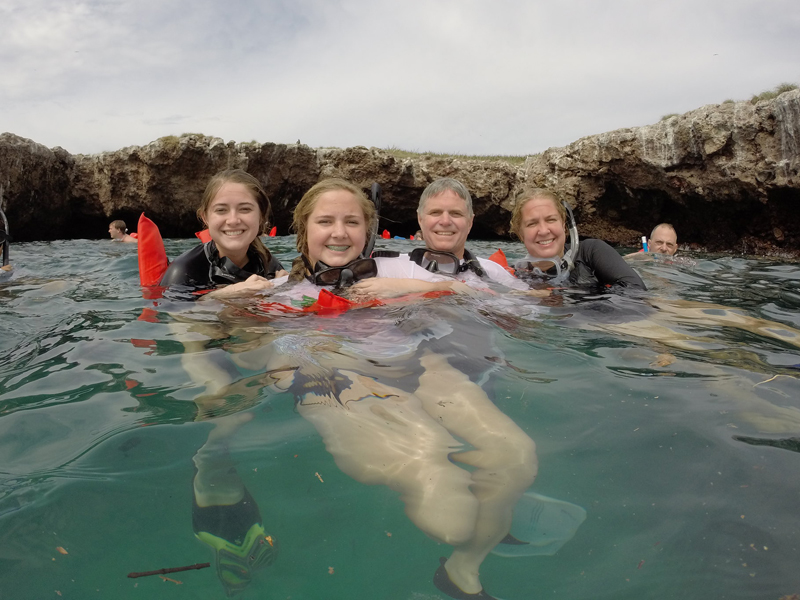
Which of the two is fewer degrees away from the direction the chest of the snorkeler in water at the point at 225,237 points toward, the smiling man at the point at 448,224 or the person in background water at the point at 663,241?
the smiling man

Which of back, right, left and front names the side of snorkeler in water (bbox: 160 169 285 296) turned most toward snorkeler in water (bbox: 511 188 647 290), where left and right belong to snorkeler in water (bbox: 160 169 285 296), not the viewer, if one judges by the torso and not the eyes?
left

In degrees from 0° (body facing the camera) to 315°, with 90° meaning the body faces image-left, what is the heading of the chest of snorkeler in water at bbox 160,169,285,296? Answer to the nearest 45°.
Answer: approximately 0°

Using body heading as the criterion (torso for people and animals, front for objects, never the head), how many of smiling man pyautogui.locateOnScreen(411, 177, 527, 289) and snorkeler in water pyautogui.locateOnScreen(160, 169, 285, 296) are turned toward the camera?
2

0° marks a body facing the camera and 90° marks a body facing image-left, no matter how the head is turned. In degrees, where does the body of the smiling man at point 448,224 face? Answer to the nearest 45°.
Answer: approximately 0°

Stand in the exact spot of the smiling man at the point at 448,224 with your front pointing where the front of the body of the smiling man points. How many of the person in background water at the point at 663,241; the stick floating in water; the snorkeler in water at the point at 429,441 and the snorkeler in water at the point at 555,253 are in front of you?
2

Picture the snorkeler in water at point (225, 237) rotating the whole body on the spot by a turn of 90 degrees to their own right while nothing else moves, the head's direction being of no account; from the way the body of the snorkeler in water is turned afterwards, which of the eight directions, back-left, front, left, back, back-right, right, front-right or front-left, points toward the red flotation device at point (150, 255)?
front-right

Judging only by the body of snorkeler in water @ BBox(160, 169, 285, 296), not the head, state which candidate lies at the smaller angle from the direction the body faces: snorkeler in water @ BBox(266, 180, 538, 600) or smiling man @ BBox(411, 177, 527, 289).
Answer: the snorkeler in water

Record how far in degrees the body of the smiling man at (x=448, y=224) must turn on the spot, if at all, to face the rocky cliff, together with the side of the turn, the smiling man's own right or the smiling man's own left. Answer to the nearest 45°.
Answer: approximately 180°

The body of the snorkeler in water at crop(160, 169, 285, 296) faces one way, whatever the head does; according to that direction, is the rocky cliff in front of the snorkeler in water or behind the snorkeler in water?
behind
